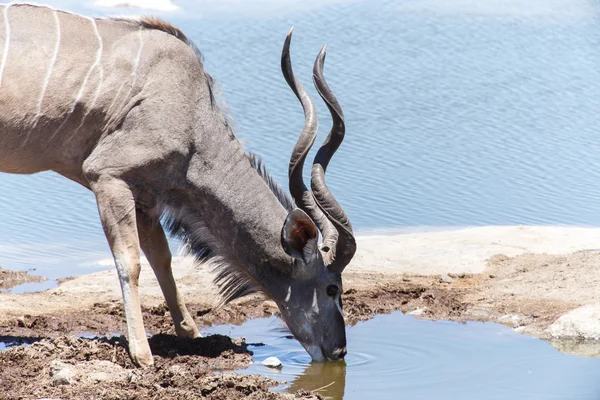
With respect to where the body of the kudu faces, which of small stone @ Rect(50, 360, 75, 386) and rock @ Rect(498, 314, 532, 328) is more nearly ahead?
the rock

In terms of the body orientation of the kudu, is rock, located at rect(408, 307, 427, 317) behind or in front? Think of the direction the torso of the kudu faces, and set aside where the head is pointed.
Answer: in front

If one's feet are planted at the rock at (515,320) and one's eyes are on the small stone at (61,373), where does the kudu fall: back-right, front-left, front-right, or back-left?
front-right

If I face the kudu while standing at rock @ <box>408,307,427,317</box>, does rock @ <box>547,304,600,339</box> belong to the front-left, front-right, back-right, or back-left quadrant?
back-left

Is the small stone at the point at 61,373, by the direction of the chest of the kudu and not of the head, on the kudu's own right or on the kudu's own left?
on the kudu's own right

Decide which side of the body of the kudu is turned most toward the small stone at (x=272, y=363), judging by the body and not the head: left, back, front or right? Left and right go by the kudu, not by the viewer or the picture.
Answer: front

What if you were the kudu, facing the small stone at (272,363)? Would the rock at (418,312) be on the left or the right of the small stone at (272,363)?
left

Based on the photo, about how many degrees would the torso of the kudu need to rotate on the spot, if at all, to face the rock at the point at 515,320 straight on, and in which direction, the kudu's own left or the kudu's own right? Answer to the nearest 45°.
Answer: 0° — it already faces it

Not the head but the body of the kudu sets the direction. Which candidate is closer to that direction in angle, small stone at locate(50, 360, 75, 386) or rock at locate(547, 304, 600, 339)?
the rock

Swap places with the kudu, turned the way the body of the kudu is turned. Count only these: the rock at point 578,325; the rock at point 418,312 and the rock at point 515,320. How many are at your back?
0

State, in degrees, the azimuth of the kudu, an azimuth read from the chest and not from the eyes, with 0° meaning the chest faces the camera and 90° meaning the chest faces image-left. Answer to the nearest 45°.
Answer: approximately 270°

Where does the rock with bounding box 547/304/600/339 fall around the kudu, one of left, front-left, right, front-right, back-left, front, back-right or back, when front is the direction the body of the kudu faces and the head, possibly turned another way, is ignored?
front

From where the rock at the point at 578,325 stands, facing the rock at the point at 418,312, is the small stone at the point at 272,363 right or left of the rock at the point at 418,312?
left
